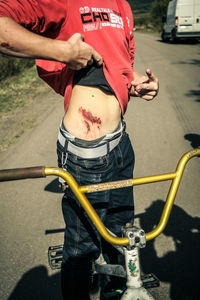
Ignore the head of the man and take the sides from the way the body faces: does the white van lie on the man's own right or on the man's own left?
on the man's own left

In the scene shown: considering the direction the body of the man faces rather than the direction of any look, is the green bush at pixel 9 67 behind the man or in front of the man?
behind

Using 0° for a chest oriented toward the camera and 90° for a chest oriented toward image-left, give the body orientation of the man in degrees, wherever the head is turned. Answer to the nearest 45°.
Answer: approximately 315°
